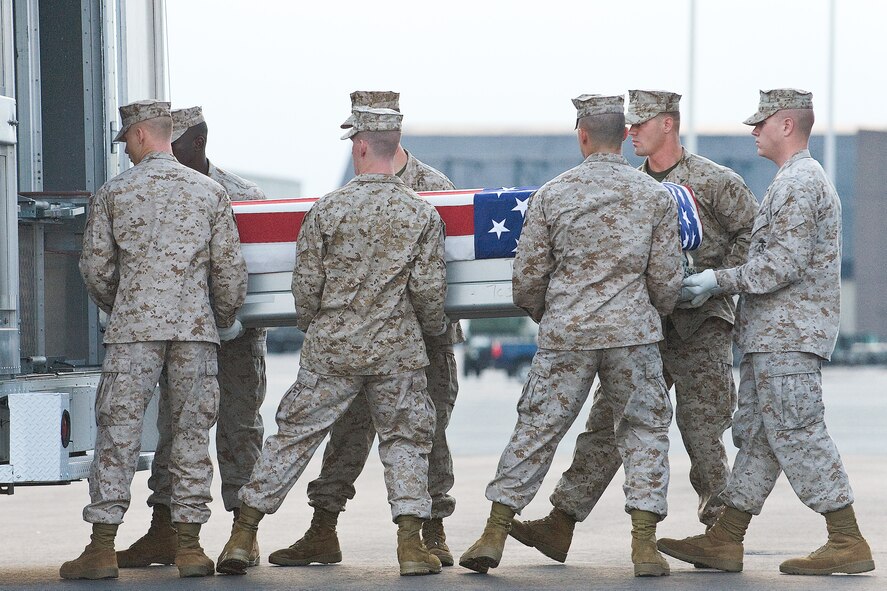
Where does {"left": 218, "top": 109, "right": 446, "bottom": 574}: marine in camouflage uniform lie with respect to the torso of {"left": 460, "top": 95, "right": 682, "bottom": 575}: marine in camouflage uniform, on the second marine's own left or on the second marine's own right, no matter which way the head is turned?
on the second marine's own left

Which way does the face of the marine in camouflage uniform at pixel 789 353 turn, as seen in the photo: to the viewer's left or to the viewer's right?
to the viewer's left

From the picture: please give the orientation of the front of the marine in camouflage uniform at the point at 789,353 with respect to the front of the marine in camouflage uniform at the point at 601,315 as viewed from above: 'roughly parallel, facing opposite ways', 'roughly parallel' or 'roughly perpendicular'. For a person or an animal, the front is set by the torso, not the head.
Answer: roughly perpendicular

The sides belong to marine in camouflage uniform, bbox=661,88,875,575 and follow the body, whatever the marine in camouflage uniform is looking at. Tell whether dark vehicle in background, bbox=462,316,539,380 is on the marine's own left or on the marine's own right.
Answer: on the marine's own right

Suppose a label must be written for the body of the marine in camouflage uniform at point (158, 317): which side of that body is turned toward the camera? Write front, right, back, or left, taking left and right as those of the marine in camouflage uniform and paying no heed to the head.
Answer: back

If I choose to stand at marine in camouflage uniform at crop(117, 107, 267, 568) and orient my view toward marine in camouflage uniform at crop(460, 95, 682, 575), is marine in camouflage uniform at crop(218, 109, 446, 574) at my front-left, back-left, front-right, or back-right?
front-right

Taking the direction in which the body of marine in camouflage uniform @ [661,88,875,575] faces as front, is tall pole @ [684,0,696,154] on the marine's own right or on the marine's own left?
on the marine's own right

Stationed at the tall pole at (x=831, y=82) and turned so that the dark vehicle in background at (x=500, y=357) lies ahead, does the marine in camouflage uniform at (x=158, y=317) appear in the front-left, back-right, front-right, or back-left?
front-left

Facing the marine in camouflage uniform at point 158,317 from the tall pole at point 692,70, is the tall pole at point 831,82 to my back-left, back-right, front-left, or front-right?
back-left

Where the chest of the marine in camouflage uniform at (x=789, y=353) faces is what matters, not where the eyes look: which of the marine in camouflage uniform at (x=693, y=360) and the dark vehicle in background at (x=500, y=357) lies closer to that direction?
the marine in camouflage uniform

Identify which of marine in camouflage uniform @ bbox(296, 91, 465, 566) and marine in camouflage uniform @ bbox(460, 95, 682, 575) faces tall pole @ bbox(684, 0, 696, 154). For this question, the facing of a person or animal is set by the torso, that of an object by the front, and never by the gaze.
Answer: marine in camouflage uniform @ bbox(460, 95, 682, 575)

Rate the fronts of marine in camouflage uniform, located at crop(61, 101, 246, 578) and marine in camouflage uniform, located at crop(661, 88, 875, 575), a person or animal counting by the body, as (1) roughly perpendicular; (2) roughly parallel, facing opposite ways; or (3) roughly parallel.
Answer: roughly perpendicular

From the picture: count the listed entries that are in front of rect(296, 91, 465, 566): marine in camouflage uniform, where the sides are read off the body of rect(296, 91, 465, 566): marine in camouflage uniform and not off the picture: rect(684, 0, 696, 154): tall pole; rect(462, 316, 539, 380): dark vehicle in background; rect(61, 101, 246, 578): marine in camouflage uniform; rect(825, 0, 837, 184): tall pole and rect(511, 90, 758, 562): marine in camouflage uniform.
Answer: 1

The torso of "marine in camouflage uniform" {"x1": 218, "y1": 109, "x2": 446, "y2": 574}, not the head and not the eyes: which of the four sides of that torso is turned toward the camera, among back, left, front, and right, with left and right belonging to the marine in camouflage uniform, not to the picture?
back

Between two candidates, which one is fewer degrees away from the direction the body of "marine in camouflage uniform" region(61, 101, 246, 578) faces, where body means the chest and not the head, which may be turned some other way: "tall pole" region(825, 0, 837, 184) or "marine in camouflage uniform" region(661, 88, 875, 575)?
the tall pole

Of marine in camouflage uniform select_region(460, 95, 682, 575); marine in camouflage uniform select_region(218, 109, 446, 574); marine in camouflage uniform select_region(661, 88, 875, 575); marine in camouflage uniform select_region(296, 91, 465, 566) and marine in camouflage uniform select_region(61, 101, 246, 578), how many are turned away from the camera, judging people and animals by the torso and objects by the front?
3

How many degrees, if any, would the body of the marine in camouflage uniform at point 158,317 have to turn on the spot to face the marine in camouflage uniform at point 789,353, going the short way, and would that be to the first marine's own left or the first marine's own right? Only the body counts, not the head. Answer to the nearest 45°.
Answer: approximately 90° to the first marine's own right

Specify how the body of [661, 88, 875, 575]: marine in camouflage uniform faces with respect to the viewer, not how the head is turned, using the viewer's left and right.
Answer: facing to the left of the viewer

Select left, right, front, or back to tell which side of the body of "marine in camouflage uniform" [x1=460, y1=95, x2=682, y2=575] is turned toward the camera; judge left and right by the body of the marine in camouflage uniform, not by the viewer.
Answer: back

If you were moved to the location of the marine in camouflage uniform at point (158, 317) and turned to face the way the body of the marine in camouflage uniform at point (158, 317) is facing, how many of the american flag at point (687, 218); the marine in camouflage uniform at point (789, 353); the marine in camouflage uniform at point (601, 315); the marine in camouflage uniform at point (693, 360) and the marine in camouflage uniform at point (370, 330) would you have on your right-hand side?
5
